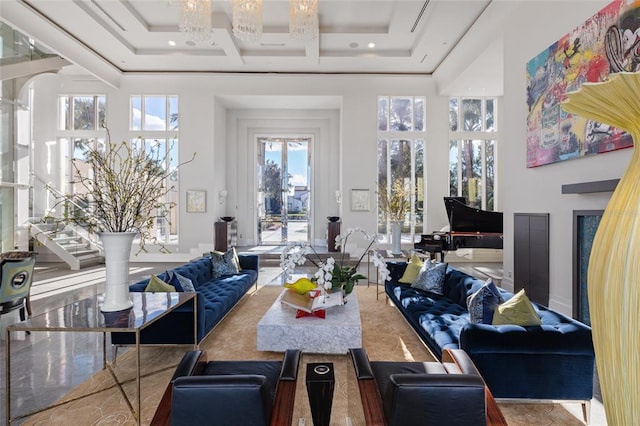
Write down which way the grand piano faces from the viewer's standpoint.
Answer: facing to the left of the viewer

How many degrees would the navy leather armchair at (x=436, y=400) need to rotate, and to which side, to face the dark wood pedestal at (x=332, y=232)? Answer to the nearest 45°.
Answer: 0° — it already faces it

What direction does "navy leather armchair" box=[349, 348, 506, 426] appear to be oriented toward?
away from the camera

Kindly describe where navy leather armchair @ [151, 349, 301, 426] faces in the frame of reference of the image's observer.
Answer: facing away from the viewer

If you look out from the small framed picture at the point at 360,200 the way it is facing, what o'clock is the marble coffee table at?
The marble coffee table is roughly at 12 o'clock from the small framed picture.

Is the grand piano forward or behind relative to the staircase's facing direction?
forward

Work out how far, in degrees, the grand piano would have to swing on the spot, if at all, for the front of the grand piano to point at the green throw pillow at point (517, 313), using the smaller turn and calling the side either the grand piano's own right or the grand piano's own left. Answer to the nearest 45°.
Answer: approximately 90° to the grand piano's own left

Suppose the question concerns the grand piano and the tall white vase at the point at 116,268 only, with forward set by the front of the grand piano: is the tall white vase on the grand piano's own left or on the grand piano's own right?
on the grand piano's own left

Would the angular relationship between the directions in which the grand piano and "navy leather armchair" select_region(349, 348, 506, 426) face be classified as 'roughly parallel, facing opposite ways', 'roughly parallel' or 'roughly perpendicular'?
roughly perpendicular

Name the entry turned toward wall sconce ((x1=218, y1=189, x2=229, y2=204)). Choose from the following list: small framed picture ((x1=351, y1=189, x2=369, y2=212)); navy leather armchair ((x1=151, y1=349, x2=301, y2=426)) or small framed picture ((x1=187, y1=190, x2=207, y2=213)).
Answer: the navy leather armchair

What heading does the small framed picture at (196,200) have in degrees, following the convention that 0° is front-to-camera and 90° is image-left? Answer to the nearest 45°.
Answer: approximately 0°

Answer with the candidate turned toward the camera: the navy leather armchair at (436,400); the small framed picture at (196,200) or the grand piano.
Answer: the small framed picture

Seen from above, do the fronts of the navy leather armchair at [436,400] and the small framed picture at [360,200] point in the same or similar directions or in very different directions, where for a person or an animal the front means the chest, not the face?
very different directions

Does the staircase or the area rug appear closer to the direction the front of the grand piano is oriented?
the staircase

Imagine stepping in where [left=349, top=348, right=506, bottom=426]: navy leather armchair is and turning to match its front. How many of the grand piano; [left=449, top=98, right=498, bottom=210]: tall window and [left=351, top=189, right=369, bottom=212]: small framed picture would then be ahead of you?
3

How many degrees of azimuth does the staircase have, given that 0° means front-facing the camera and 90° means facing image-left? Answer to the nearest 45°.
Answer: approximately 315°

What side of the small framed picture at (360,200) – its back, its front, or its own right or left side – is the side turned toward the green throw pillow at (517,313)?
front
